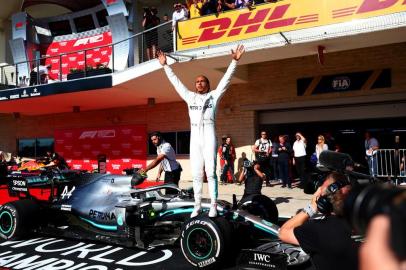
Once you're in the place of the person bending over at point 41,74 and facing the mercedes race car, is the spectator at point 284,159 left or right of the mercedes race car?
left

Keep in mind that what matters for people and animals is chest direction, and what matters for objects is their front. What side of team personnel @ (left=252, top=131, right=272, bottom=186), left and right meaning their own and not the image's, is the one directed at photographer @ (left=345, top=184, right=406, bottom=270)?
front

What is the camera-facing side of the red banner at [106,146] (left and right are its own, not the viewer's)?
front

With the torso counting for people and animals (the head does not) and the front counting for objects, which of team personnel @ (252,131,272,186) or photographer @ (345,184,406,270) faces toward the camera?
the team personnel

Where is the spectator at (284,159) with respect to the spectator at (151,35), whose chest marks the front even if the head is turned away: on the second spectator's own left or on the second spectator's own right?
on the second spectator's own left

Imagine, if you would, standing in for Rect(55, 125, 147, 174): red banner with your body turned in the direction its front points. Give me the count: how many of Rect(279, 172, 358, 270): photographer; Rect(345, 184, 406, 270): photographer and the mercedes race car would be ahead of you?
3

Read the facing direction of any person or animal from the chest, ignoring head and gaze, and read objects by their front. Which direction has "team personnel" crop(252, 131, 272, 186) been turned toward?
toward the camera

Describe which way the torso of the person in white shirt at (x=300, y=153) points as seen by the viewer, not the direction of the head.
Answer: toward the camera

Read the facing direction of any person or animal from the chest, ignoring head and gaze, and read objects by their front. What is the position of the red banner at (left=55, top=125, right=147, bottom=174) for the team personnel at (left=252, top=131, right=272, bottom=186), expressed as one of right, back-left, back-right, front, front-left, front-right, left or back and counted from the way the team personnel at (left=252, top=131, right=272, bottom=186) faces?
back-right

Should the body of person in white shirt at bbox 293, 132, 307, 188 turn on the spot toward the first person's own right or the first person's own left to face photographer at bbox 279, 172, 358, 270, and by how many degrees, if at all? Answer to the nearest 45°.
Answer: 0° — they already face them
